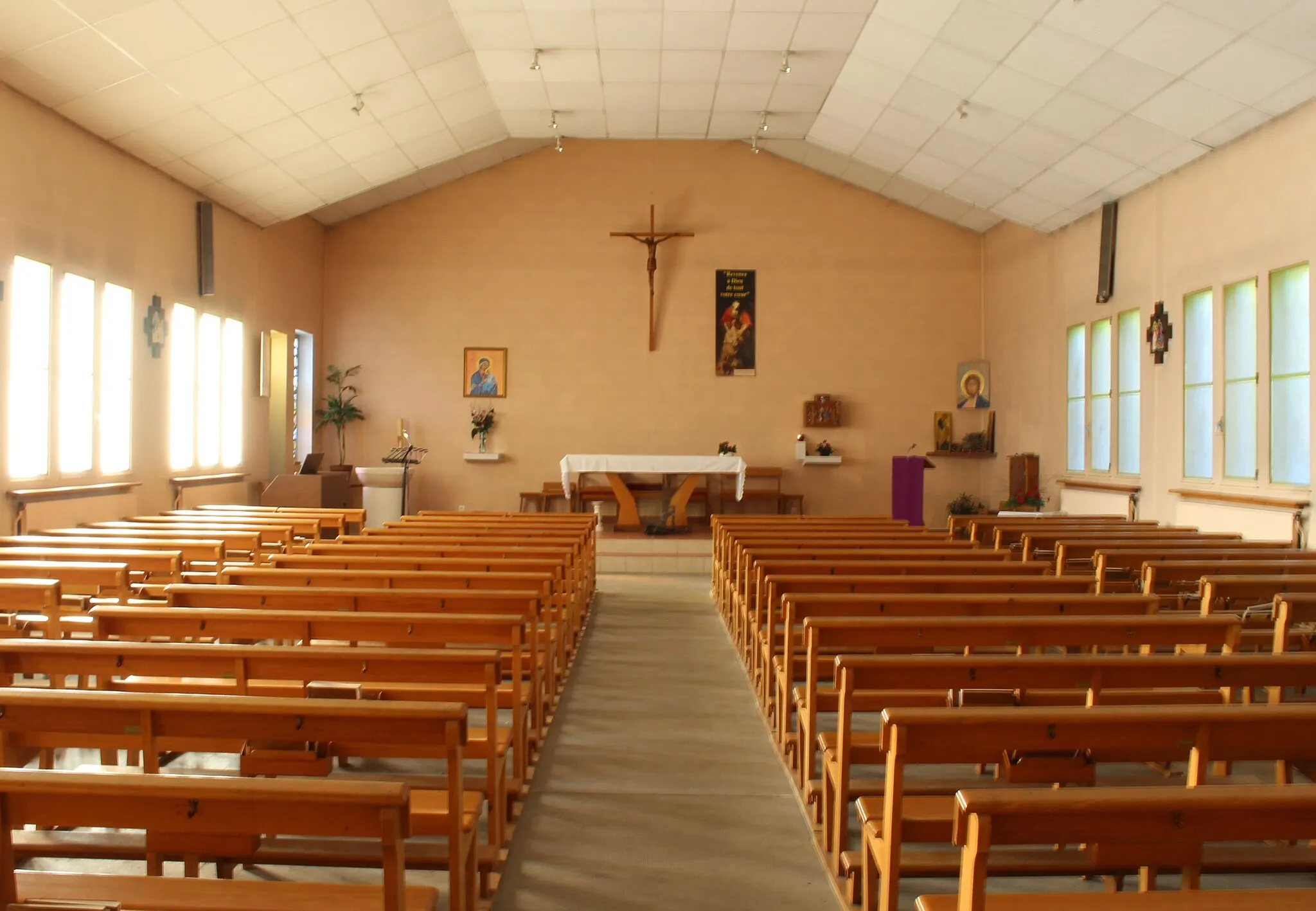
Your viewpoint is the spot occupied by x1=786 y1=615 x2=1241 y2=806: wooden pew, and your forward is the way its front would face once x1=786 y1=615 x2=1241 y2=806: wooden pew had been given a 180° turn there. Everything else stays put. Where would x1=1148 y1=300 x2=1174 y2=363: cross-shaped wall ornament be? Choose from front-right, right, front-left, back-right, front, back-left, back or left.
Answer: back

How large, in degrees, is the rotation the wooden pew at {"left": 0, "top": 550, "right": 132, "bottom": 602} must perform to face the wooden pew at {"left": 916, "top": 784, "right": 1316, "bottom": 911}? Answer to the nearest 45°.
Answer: approximately 180°

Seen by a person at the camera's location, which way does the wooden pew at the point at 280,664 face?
facing away from the viewer

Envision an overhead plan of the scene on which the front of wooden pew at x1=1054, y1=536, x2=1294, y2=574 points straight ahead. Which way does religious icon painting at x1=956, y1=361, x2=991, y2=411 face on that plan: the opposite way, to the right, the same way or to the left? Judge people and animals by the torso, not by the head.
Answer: the opposite way

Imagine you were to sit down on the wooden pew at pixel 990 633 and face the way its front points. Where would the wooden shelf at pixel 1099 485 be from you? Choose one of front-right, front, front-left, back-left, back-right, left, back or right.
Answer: front

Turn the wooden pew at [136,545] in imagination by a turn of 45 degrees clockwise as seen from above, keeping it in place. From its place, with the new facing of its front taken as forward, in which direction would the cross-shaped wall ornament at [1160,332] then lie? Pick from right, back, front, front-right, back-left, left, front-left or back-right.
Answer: front-right

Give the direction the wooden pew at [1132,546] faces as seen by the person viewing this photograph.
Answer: facing away from the viewer

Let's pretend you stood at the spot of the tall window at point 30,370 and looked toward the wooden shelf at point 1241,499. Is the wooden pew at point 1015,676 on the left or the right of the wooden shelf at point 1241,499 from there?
right

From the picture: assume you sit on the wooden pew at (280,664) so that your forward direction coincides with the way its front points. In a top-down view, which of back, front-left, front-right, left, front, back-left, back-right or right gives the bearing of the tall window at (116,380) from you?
front

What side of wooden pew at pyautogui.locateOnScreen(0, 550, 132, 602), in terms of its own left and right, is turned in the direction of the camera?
back

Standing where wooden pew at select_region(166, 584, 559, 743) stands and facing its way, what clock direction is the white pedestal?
The white pedestal is roughly at 12 o'clock from the wooden pew.

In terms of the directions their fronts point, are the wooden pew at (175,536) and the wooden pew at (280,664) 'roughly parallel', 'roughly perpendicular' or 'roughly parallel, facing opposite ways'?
roughly parallel

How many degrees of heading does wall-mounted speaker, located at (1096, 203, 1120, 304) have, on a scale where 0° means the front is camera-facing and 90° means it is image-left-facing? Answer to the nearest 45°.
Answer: approximately 45°

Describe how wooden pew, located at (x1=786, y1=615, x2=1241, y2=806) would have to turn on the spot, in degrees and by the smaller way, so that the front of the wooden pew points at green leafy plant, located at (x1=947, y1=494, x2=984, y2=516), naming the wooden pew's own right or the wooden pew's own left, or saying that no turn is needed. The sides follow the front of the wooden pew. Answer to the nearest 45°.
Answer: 0° — it already faces it

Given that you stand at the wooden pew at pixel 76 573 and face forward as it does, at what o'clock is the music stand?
The music stand is roughly at 1 o'clock from the wooden pew.

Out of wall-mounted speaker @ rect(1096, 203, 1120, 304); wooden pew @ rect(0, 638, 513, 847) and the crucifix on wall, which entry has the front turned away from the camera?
the wooden pew

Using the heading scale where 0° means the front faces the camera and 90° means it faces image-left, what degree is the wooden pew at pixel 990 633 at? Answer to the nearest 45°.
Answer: approximately 180°

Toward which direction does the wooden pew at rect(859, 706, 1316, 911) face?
away from the camera

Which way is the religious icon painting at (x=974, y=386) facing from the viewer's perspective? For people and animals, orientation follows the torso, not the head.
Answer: toward the camera

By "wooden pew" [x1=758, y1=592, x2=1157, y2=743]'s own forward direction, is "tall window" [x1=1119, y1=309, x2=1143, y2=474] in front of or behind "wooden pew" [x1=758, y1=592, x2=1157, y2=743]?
in front

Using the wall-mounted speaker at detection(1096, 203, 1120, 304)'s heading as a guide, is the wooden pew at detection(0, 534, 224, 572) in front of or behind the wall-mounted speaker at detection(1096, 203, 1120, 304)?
in front

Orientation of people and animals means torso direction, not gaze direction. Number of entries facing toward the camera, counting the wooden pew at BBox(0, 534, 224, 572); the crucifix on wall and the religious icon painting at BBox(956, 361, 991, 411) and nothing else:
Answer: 2
